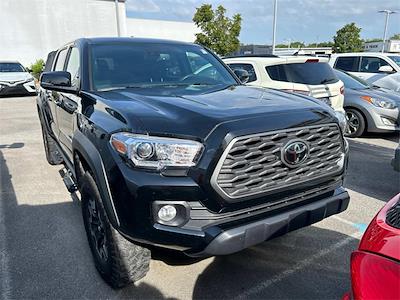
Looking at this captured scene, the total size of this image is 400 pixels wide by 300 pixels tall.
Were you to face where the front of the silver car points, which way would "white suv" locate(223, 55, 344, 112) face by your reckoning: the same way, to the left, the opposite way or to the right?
the opposite way

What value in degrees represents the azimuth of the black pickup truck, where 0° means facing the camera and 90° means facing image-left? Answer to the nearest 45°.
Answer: approximately 315°

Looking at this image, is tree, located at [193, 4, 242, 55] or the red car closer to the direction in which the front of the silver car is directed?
the red car

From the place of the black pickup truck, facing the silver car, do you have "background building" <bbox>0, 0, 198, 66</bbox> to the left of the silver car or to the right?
left

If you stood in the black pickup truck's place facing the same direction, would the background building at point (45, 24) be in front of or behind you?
behind

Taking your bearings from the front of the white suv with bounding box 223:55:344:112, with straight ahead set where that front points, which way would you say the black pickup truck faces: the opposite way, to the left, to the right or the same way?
the opposite way

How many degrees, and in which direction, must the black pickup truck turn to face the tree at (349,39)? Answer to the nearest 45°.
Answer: approximately 90° to its left

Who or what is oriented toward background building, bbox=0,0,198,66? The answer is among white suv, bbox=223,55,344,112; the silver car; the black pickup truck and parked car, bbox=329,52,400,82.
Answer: the white suv

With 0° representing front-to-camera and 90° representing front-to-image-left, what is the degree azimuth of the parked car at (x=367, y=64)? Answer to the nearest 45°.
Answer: approximately 315°

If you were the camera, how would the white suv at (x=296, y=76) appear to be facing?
facing away from the viewer and to the left of the viewer

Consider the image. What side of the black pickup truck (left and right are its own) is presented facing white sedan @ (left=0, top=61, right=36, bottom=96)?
back
